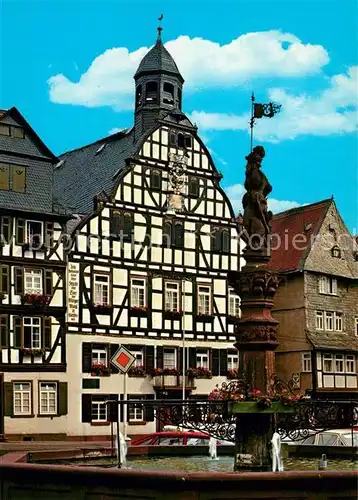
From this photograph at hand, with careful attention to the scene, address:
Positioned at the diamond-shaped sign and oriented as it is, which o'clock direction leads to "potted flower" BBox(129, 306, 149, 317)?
The potted flower is roughly at 6 o'clock from the diamond-shaped sign.

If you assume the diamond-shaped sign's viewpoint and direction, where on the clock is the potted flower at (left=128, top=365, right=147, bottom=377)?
The potted flower is roughly at 6 o'clock from the diamond-shaped sign.

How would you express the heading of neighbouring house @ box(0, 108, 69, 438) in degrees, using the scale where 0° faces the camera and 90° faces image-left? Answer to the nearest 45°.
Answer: approximately 0°

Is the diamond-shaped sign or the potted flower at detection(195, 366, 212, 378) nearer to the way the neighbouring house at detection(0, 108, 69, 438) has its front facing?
the diamond-shaped sign

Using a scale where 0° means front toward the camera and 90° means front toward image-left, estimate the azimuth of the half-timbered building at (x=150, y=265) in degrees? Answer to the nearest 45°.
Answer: approximately 0°

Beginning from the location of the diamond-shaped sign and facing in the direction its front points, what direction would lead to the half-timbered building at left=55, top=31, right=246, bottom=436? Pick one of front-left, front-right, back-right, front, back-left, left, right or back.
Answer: back

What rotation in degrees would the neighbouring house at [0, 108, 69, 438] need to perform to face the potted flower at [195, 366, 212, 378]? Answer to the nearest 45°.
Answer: approximately 135° to its left

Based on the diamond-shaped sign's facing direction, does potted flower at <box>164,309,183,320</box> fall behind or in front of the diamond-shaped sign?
behind
